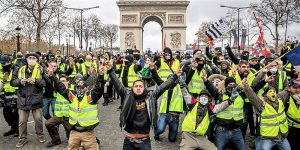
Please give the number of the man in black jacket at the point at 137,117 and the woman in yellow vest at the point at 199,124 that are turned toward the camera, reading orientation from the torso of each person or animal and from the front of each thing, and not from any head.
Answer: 2

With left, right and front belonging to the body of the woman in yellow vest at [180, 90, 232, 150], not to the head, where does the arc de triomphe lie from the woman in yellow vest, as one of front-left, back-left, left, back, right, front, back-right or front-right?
back

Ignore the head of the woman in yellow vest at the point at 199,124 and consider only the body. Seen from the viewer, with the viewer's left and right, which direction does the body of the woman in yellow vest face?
facing the viewer

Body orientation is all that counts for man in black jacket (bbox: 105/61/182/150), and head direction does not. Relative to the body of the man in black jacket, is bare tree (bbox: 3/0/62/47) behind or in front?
behind

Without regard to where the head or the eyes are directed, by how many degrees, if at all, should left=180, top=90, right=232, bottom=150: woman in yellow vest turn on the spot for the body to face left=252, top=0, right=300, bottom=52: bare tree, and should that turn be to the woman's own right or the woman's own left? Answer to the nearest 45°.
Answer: approximately 180°

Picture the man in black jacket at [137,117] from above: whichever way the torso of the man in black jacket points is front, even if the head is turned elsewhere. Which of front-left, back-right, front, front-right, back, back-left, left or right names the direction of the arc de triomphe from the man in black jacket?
back

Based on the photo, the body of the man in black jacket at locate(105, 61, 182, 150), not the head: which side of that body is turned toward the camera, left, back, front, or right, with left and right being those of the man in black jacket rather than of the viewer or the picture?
front

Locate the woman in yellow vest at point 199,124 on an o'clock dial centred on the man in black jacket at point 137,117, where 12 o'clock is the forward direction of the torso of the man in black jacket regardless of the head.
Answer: The woman in yellow vest is roughly at 8 o'clock from the man in black jacket.

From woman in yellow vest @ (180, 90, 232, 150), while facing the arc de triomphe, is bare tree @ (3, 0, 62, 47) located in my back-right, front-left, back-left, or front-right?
front-left
